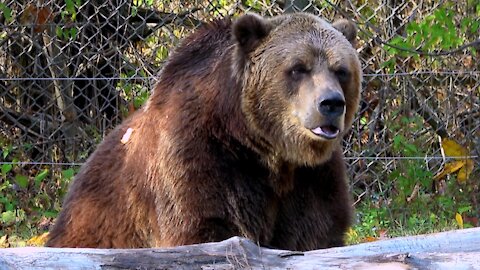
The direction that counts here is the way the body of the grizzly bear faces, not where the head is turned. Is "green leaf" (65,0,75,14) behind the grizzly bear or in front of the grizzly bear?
behind

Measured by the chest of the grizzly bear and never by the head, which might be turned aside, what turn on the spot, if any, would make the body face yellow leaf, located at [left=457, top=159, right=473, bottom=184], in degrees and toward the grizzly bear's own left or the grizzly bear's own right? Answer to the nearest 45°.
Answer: approximately 90° to the grizzly bear's own left

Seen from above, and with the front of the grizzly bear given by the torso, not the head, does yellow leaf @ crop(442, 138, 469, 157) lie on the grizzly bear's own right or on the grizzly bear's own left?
on the grizzly bear's own left

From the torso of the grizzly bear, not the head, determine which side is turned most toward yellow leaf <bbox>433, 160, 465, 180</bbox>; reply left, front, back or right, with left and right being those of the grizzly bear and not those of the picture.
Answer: left

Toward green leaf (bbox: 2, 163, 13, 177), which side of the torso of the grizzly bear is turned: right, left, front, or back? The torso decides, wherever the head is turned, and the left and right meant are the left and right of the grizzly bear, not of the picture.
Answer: back

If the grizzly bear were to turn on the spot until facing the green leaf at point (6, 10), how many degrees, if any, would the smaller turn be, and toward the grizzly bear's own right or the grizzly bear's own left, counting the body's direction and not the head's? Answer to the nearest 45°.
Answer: approximately 180°

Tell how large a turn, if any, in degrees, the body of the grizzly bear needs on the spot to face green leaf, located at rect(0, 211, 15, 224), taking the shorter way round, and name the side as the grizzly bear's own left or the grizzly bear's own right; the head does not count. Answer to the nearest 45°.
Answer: approximately 180°

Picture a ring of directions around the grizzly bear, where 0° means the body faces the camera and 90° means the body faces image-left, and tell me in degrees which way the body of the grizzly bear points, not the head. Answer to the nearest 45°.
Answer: approximately 315°

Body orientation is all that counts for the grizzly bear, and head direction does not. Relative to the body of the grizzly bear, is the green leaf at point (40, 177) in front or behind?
behind
